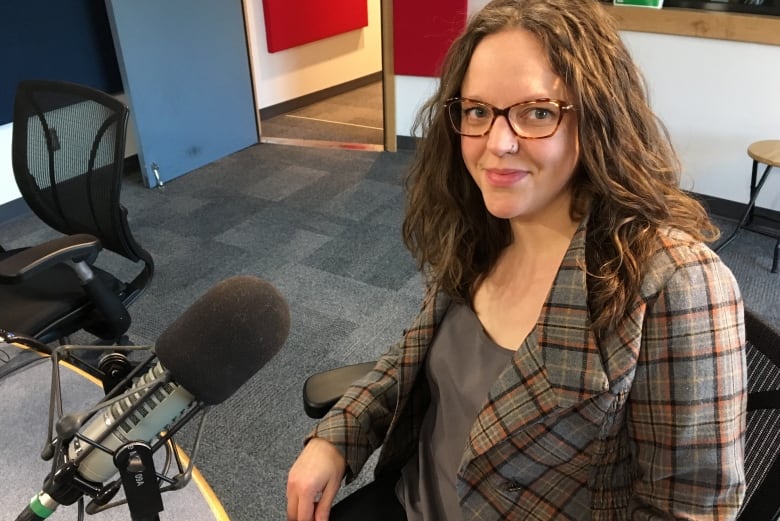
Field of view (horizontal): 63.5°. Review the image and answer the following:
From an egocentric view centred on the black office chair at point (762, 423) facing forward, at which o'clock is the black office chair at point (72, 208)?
the black office chair at point (72, 208) is roughly at 2 o'clock from the black office chair at point (762, 423).

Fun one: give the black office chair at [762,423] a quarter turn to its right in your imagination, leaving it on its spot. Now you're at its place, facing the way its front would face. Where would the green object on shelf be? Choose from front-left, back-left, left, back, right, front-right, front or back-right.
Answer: front-right

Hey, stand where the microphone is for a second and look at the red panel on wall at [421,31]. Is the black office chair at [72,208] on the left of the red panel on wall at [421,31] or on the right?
left

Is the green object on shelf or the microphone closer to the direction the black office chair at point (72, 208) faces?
the microphone

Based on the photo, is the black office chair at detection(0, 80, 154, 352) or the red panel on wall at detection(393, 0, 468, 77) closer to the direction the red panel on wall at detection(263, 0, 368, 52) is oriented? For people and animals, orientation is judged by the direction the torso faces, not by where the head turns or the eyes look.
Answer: the black office chair

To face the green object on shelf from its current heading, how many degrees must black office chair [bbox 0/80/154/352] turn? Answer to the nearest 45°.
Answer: approximately 135° to its left

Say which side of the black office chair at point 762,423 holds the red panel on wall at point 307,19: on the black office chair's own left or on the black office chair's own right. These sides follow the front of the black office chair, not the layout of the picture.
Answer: on the black office chair's own right

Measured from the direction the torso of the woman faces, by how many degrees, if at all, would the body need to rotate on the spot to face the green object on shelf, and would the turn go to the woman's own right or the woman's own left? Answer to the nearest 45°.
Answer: approximately 135° to the woman's own right

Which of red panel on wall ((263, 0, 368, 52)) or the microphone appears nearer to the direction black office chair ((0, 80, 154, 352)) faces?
the microphone
